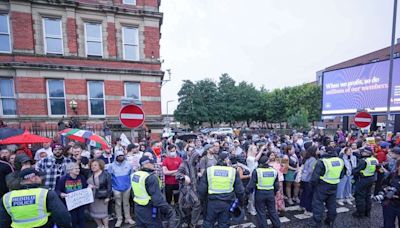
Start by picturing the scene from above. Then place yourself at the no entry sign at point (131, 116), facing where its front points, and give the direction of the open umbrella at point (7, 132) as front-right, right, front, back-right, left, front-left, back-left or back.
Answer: back-right

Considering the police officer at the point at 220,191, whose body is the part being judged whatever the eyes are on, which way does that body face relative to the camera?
away from the camera

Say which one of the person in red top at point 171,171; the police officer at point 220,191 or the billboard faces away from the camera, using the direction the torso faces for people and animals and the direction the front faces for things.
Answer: the police officer

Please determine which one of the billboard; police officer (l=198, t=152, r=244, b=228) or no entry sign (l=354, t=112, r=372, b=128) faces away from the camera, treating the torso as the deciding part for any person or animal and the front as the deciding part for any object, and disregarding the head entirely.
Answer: the police officer

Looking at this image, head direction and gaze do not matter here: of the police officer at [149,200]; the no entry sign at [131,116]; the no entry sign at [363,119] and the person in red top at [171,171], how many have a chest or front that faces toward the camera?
3

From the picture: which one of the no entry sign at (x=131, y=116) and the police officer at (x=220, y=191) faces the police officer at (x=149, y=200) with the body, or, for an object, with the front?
the no entry sign

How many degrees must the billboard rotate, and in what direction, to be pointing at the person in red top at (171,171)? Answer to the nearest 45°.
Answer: approximately 45° to its left

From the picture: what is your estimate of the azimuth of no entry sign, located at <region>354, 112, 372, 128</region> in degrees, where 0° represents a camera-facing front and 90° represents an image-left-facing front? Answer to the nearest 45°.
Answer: approximately 0°

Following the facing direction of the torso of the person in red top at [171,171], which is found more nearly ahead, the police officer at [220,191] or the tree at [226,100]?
the police officer

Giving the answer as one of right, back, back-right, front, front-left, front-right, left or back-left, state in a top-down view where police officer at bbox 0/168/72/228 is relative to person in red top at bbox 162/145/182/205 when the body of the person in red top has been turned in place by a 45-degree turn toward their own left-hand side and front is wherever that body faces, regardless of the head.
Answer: right

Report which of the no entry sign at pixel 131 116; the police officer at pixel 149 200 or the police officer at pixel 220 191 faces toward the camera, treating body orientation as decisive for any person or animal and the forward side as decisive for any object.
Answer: the no entry sign

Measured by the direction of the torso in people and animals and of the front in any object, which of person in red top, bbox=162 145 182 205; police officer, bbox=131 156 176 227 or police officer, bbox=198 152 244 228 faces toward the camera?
the person in red top

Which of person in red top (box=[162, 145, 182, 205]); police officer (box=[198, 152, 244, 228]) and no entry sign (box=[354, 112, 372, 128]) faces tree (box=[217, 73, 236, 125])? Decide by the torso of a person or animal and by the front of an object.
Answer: the police officer

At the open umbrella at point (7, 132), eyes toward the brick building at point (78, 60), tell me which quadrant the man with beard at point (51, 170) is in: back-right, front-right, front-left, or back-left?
back-right
